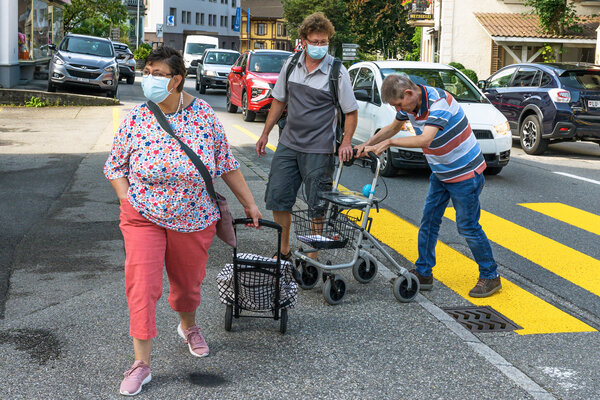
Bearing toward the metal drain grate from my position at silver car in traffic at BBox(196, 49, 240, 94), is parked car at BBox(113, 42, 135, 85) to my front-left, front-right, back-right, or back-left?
back-right

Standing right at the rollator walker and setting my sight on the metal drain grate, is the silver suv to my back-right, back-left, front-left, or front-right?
back-left

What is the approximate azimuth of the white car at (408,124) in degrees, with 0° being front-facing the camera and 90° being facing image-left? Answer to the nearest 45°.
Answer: approximately 315°

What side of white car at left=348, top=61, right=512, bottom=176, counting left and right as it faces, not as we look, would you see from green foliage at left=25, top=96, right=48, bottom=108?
back

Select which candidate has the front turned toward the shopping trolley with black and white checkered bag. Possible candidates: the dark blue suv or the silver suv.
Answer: the silver suv

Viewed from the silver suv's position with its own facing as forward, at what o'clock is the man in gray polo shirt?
The man in gray polo shirt is roughly at 12 o'clock from the silver suv.

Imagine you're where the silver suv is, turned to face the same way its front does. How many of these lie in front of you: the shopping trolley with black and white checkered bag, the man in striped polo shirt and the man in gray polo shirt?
3

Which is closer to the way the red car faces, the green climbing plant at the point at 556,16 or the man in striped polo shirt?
the man in striped polo shirt

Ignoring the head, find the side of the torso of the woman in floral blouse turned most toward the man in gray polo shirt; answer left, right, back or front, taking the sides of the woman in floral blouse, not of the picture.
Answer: back
